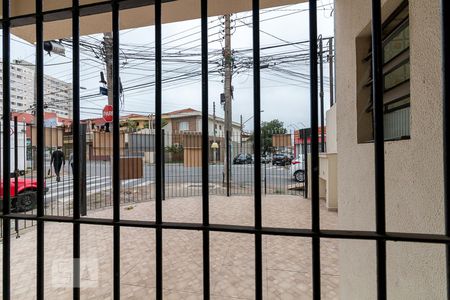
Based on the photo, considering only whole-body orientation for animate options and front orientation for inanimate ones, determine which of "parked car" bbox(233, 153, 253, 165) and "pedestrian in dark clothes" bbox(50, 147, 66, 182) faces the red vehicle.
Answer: the parked car

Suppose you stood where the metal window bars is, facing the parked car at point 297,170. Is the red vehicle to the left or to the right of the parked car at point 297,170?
left

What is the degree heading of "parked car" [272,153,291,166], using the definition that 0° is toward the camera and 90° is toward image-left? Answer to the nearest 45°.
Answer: approximately 45°
